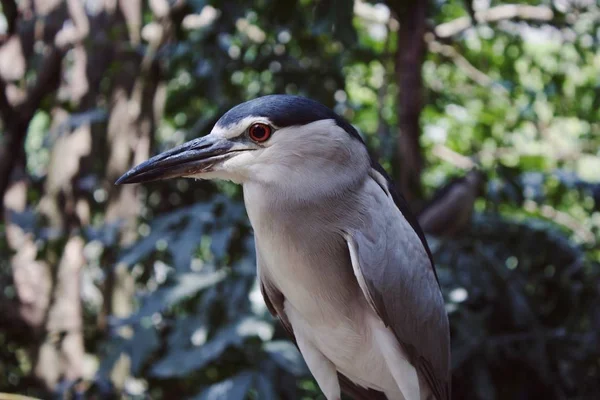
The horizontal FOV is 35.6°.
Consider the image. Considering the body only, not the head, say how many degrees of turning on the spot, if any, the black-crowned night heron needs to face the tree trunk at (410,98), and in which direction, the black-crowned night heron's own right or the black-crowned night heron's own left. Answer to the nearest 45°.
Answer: approximately 135° to the black-crowned night heron's own right

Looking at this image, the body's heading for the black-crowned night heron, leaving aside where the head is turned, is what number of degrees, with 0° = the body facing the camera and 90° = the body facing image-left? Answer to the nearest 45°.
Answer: approximately 45°
